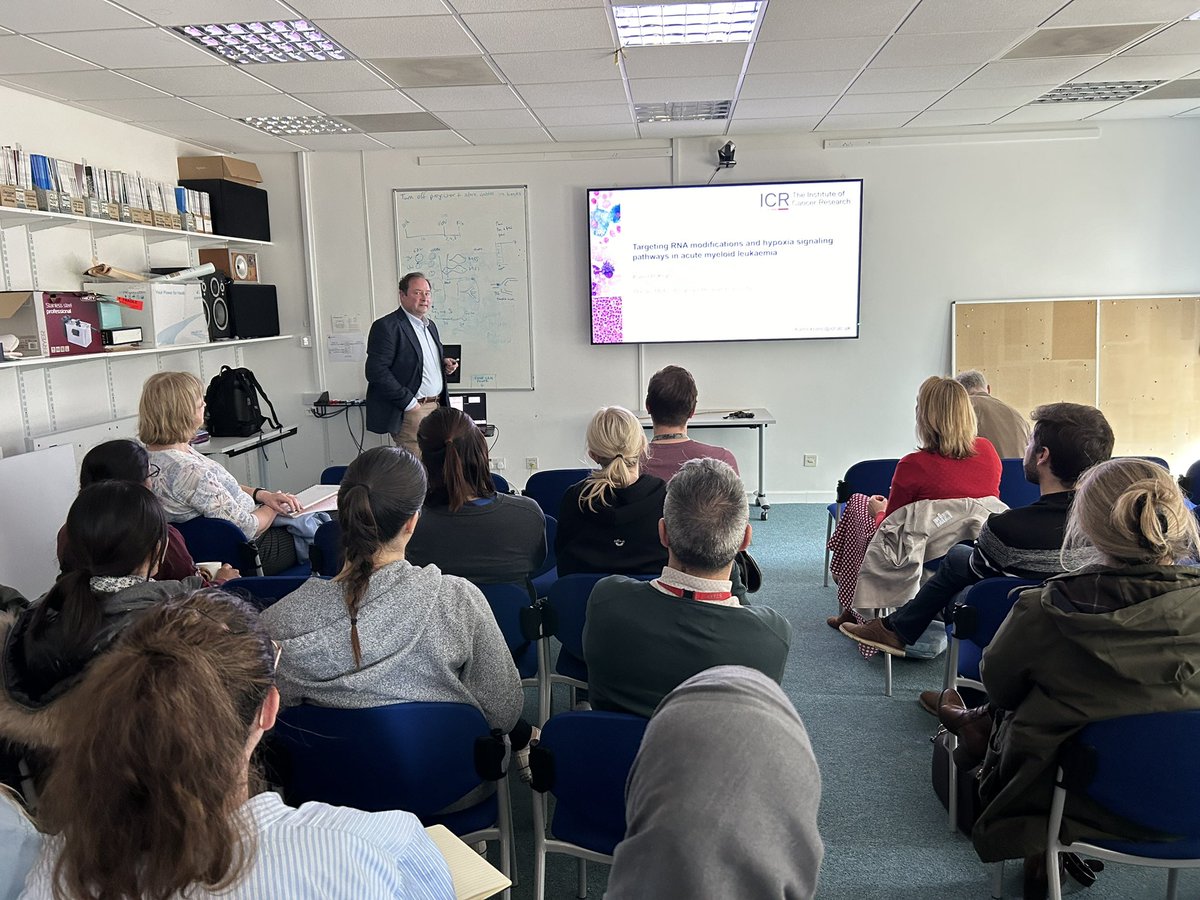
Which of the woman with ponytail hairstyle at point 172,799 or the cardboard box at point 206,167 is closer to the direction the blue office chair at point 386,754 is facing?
the cardboard box

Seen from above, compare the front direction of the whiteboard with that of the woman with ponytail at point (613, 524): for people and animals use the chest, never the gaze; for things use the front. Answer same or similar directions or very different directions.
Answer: very different directions

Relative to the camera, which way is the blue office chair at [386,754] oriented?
away from the camera

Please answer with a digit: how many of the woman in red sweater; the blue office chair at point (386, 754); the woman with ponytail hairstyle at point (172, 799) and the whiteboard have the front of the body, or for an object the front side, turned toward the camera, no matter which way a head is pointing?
1

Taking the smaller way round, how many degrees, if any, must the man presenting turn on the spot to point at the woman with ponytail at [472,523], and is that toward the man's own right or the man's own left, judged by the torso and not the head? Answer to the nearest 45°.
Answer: approximately 45° to the man's own right

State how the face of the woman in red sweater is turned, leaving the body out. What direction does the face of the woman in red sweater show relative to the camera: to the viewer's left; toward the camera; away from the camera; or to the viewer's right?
away from the camera

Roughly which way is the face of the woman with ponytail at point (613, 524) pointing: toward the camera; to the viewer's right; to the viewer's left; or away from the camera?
away from the camera

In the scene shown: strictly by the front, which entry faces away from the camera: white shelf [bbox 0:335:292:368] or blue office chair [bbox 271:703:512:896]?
the blue office chair

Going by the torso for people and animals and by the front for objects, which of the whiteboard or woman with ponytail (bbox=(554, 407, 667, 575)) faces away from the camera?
the woman with ponytail

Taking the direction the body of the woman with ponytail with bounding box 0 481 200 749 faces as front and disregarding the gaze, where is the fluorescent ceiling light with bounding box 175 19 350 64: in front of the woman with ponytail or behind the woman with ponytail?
in front

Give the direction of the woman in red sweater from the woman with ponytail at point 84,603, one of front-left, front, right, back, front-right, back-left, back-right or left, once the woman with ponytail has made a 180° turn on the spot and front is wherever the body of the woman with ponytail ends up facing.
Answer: back-left

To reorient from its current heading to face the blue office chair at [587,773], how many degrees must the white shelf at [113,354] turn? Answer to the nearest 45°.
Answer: approximately 45° to its right

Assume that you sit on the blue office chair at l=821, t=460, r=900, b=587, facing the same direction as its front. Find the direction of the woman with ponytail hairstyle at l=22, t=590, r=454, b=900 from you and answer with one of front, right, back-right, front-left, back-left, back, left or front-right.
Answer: back-left

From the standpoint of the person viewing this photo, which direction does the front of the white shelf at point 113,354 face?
facing the viewer and to the right of the viewer

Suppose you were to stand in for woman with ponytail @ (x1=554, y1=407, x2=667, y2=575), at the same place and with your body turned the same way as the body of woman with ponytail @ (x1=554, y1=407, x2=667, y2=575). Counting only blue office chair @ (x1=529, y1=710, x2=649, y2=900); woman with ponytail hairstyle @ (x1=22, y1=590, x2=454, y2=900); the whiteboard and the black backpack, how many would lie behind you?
2

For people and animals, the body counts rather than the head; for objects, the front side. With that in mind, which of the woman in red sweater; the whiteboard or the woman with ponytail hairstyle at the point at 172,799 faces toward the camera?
the whiteboard

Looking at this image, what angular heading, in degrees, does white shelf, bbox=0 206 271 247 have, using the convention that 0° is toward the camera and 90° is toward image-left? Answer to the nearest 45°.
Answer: approximately 315°

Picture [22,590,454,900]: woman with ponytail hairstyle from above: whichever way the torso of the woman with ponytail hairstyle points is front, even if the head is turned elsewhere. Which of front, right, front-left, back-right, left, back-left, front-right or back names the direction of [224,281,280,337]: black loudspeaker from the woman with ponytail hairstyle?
front-left
